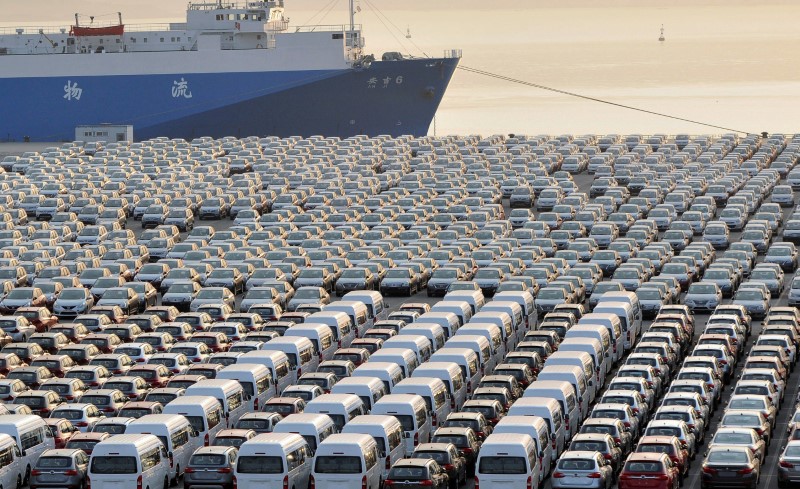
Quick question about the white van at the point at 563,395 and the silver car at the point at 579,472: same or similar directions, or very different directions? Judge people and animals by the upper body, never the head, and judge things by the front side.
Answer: same or similar directions

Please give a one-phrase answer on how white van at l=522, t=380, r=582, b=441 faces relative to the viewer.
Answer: facing away from the viewer

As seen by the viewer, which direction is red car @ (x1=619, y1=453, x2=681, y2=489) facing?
away from the camera

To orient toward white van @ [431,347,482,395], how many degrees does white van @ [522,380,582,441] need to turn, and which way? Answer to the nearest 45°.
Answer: approximately 45° to its left

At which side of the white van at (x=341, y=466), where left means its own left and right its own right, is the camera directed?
back

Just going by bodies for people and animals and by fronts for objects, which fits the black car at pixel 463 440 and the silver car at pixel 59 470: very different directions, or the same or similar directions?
same or similar directions

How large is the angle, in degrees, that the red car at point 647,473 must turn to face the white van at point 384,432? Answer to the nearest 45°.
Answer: approximately 90° to its left

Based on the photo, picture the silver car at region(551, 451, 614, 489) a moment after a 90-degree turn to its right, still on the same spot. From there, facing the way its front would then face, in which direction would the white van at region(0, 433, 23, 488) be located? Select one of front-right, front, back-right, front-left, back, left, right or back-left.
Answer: back

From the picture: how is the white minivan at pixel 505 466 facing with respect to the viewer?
away from the camera

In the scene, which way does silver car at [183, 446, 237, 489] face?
away from the camera

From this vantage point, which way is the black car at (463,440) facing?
away from the camera

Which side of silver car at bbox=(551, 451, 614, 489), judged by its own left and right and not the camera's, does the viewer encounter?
back

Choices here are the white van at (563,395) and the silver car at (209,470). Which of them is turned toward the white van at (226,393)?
the silver car

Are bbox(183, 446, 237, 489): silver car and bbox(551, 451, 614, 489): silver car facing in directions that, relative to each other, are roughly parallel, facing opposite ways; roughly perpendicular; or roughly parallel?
roughly parallel

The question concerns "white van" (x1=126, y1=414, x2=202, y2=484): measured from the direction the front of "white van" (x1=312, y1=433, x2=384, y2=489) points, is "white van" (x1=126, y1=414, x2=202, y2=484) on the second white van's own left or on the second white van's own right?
on the second white van's own left

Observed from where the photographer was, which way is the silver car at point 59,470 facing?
facing away from the viewer

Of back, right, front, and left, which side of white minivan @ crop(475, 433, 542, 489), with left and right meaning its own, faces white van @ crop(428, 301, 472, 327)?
front
